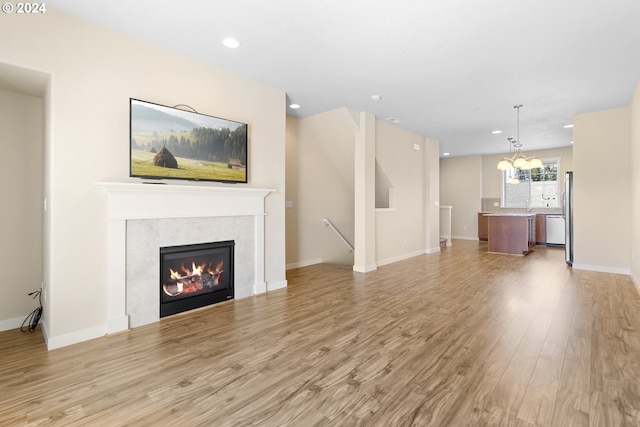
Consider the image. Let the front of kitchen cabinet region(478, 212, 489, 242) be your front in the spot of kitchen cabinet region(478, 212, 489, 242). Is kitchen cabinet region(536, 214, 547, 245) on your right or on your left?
on your left

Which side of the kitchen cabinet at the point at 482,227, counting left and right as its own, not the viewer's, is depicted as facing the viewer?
front

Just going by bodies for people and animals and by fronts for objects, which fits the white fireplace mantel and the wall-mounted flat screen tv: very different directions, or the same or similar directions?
same or similar directions

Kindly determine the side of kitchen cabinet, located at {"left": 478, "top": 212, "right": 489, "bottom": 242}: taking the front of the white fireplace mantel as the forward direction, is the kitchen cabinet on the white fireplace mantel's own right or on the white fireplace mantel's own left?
on the white fireplace mantel's own left

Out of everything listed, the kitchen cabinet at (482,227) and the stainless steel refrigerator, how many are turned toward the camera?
1

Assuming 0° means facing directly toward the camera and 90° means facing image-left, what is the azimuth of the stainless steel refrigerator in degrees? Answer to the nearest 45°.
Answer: approximately 90°

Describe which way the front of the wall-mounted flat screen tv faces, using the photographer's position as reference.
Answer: facing the viewer and to the right of the viewer

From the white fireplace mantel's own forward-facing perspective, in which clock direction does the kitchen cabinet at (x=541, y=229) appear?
The kitchen cabinet is roughly at 10 o'clock from the white fireplace mantel.

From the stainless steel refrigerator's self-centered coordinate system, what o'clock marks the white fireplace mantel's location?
The white fireplace mantel is roughly at 10 o'clock from the stainless steel refrigerator.
